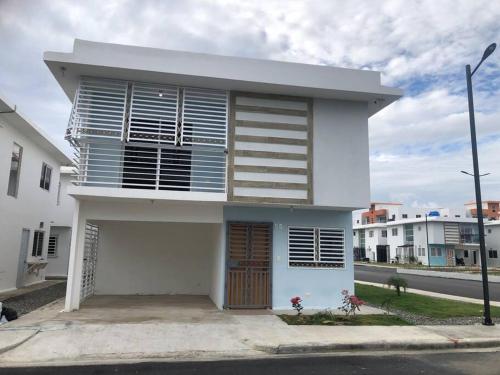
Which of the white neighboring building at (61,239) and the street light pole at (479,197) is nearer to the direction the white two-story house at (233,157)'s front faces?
the street light pole

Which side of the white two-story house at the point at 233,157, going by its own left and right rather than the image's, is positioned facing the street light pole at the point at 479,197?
left

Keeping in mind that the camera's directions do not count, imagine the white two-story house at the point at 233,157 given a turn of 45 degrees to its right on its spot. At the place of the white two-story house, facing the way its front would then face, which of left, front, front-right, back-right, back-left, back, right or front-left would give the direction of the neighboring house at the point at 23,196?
right

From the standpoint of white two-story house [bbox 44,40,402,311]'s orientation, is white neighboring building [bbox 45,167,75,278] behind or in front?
behind

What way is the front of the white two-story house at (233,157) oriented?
toward the camera
